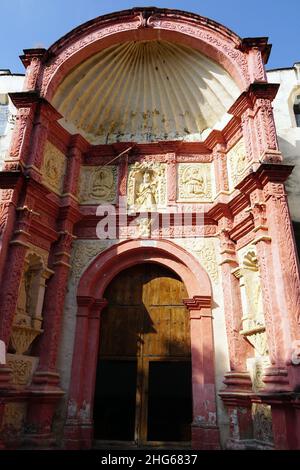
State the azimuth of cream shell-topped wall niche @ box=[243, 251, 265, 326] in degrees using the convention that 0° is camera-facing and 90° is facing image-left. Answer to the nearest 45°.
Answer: approximately 45°

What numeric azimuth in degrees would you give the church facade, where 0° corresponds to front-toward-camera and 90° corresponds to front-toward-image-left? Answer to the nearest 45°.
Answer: approximately 0°
